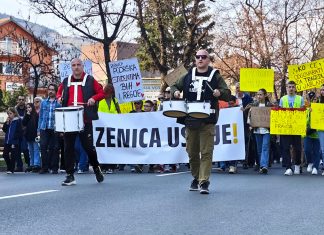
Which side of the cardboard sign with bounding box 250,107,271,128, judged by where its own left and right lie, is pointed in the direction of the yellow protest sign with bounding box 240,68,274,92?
back

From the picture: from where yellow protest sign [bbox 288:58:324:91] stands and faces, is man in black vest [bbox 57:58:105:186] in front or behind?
in front

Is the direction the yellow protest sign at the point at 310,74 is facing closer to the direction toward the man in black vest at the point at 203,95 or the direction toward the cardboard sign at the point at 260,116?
the man in black vest

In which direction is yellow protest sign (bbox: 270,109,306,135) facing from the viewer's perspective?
toward the camera

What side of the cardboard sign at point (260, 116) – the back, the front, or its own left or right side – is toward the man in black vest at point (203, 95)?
front

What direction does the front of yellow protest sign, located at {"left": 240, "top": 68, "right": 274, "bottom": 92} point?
toward the camera

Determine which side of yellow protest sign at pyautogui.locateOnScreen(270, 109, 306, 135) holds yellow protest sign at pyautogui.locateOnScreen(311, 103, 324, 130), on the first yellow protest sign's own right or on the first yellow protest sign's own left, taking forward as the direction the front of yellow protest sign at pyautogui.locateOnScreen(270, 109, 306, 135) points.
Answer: on the first yellow protest sign's own left

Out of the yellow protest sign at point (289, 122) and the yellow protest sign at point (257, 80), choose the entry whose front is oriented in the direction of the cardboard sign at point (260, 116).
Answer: the yellow protest sign at point (257, 80)

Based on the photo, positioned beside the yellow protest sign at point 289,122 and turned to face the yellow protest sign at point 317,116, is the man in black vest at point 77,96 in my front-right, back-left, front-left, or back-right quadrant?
back-right

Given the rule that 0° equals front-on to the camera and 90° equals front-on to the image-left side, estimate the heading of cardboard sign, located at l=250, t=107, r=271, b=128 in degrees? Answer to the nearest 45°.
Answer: approximately 0°

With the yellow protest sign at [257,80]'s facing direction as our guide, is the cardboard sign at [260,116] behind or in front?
in front

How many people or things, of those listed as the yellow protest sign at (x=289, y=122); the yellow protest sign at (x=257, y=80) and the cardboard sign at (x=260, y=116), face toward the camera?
3
